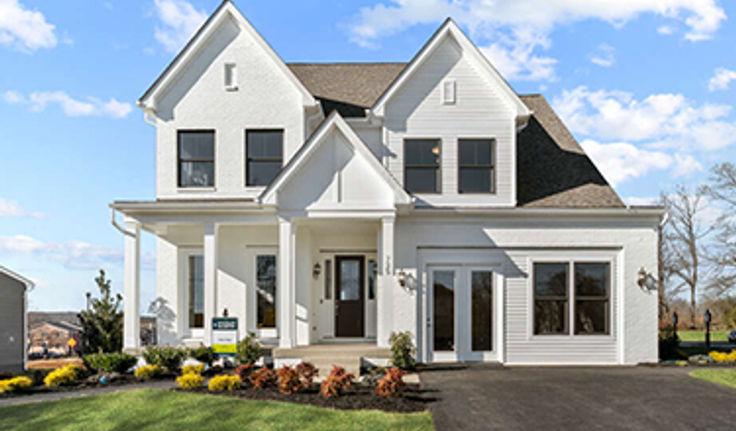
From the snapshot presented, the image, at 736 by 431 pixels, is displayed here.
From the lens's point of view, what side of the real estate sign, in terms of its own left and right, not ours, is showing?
front

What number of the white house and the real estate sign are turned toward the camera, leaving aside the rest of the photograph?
2

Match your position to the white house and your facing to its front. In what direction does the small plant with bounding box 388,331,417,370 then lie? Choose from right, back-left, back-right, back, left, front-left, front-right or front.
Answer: front

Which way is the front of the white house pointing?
toward the camera
